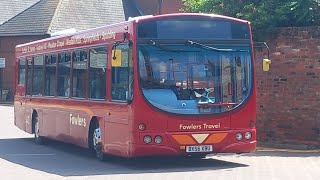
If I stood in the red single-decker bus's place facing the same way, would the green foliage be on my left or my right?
on my left

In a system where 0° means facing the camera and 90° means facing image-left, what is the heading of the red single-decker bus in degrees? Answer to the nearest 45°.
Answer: approximately 315°

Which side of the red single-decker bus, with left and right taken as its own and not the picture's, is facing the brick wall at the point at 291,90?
left
